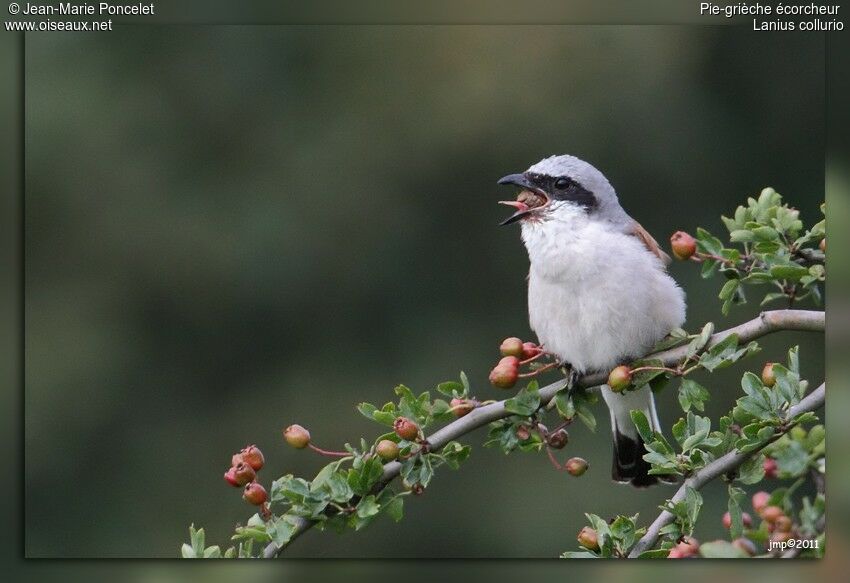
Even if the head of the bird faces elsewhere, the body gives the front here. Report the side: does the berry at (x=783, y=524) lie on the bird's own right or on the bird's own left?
on the bird's own left

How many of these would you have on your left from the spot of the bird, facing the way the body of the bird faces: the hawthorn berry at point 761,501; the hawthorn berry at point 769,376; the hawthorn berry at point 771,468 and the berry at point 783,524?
4

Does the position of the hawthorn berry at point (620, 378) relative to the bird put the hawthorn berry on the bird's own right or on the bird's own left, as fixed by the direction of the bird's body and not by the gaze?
on the bird's own left

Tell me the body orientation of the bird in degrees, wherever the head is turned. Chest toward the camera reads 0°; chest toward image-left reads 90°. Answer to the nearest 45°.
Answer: approximately 45°

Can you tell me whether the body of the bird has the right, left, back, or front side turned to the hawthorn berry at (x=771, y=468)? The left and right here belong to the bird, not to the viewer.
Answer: left

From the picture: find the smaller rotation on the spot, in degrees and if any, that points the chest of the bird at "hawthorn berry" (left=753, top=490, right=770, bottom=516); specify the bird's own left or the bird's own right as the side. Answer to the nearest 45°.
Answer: approximately 90° to the bird's own left

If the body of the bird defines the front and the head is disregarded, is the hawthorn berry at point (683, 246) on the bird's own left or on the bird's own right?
on the bird's own left
